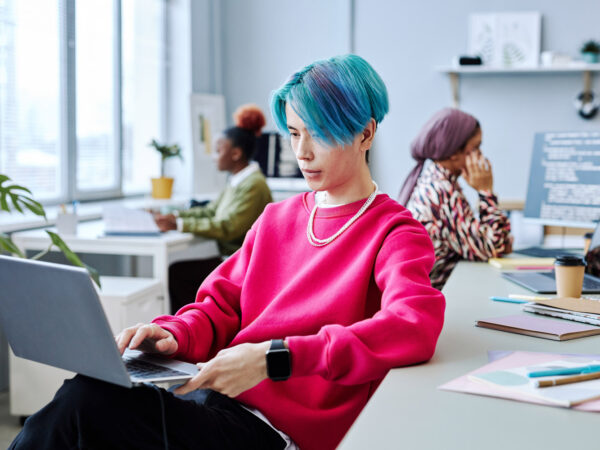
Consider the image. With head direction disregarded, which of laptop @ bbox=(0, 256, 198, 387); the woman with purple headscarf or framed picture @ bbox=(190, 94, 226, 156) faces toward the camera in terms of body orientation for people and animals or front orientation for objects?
the framed picture

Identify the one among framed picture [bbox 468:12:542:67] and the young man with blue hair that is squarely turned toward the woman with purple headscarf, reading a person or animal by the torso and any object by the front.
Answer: the framed picture

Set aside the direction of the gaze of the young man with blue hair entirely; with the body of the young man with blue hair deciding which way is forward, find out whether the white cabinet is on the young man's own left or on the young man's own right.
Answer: on the young man's own right

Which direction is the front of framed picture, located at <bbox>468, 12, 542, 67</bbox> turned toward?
toward the camera

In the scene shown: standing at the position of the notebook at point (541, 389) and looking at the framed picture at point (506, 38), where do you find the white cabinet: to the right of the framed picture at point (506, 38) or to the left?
left

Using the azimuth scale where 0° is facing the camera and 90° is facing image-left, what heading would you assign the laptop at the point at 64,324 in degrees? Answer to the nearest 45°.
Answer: approximately 225°

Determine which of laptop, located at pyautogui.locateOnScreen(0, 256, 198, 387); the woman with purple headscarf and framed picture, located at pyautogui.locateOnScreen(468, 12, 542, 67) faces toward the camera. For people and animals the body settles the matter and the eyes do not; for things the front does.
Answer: the framed picture

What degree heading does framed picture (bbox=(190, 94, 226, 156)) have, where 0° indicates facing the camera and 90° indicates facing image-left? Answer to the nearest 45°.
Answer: approximately 0°

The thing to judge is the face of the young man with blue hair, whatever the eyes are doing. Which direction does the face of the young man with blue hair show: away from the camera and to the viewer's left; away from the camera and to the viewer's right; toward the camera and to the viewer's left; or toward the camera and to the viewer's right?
toward the camera and to the viewer's left

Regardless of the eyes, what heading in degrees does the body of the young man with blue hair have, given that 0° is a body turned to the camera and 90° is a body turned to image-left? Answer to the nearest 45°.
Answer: approximately 45°

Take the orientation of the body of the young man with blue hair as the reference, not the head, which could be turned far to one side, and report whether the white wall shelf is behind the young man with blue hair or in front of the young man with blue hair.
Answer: behind

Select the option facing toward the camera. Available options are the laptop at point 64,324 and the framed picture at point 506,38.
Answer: the framed picture
